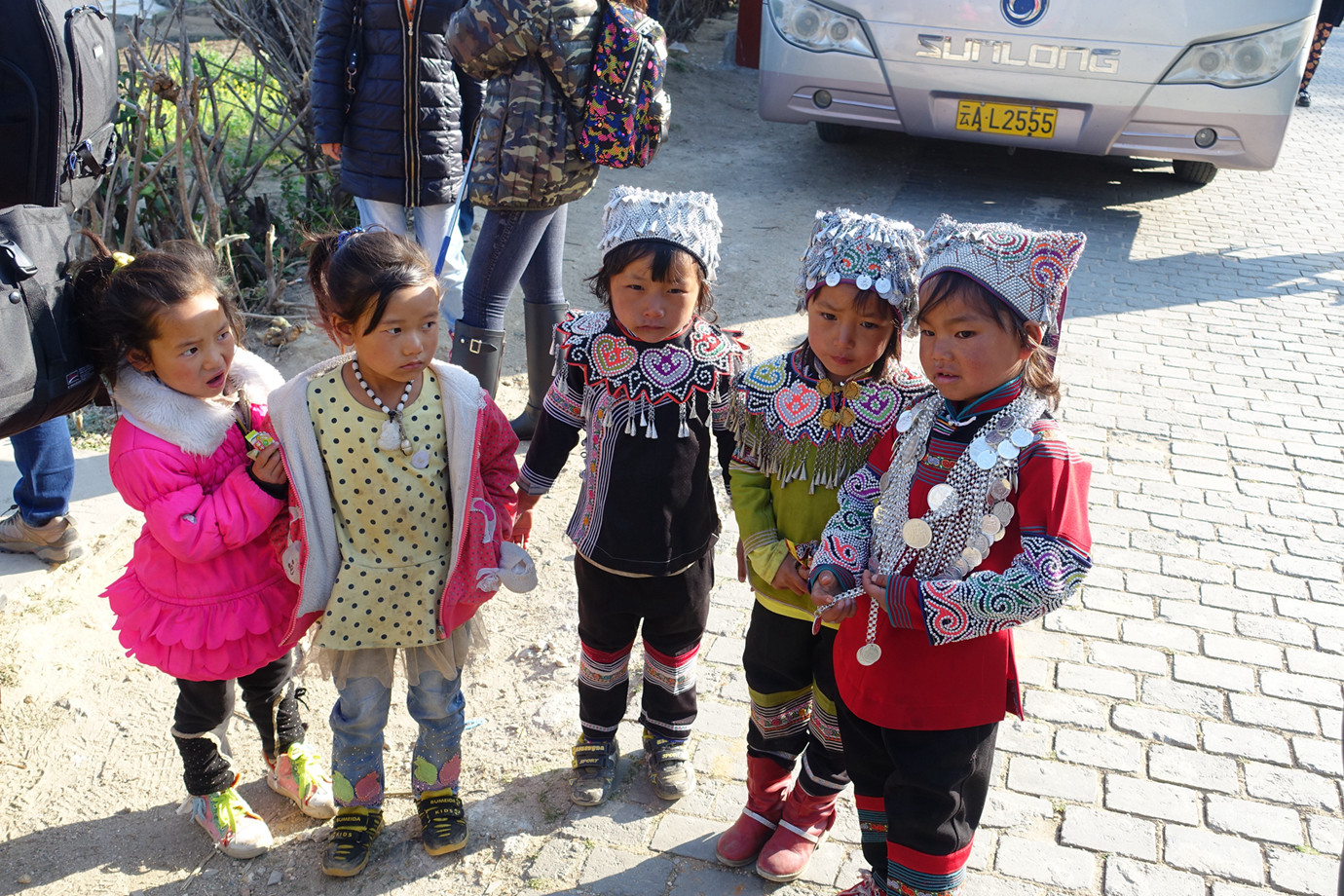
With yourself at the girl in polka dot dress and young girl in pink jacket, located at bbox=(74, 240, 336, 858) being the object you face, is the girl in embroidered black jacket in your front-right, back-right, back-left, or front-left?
back-right

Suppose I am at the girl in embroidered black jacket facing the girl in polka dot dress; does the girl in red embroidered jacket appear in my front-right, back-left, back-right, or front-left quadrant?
back-left

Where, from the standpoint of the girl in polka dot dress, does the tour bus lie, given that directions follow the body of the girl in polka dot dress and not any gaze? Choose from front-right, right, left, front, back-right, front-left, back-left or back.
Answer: back-left

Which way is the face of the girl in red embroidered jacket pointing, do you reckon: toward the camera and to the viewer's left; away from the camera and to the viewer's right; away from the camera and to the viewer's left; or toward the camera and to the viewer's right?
toward the camera and to the viewer's left

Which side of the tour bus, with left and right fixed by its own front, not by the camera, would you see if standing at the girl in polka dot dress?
front

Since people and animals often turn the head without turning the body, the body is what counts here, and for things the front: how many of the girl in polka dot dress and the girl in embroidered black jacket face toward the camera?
2

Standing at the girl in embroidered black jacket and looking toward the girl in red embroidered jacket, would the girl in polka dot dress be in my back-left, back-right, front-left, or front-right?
back-right

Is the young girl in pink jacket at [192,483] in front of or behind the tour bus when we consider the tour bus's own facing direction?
in front

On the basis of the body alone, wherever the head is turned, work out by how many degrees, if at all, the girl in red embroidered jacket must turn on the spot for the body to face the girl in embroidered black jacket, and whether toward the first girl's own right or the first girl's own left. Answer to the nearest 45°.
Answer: approximately 90° to the first girl's own right

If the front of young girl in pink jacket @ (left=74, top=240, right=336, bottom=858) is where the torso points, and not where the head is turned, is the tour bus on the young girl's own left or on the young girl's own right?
on the young girl's own left
